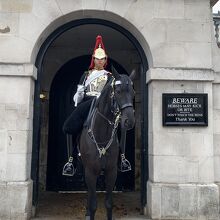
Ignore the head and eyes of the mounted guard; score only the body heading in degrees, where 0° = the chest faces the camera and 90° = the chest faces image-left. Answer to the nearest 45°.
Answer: approximately 0°
